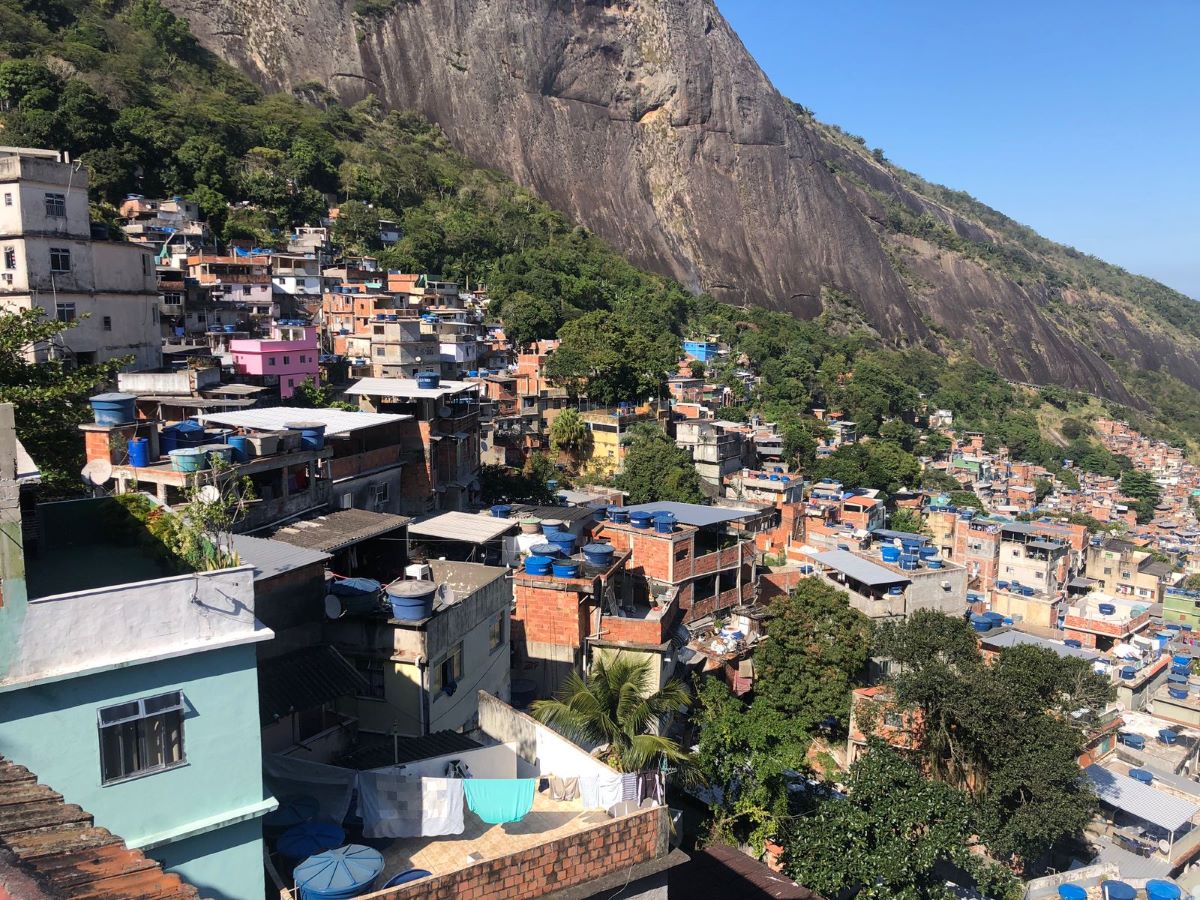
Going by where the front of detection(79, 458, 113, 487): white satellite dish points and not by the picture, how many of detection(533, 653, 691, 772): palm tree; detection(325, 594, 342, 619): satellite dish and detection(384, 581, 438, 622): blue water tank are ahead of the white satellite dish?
3

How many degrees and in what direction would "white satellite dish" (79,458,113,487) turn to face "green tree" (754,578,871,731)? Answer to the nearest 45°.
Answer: approximately 45° to its left

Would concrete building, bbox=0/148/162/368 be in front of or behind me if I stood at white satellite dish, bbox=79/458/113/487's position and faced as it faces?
behind

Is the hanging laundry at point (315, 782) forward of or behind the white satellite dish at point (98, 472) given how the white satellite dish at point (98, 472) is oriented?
forward

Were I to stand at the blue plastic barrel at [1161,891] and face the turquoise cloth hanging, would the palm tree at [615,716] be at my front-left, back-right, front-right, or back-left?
front-right

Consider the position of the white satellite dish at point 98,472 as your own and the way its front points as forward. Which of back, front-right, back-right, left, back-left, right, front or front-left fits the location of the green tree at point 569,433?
left

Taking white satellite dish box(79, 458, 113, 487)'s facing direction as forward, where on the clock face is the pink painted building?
The pink painted building is roughly at 8 o'clock from the white satellite dish.

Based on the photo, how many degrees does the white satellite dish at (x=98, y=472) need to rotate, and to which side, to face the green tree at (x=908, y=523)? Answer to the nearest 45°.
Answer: approximately 90° to its left
